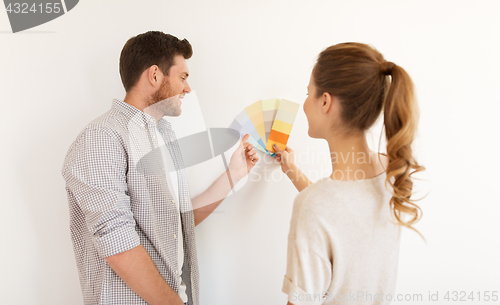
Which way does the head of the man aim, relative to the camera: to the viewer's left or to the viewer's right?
to the viewer's right

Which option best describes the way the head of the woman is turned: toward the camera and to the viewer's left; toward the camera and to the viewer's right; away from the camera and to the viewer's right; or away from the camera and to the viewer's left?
away from the camera and to the viewer's left

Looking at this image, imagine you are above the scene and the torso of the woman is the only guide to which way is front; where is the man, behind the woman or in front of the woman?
in front

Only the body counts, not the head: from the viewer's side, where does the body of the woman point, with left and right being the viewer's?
facing away from the viewer and to the left of the viewer

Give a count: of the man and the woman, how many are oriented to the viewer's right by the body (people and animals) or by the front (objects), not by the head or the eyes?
1

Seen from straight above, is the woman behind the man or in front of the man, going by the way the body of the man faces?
in front

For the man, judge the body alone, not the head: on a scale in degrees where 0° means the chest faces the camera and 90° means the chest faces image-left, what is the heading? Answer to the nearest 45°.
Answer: approximately 270°
